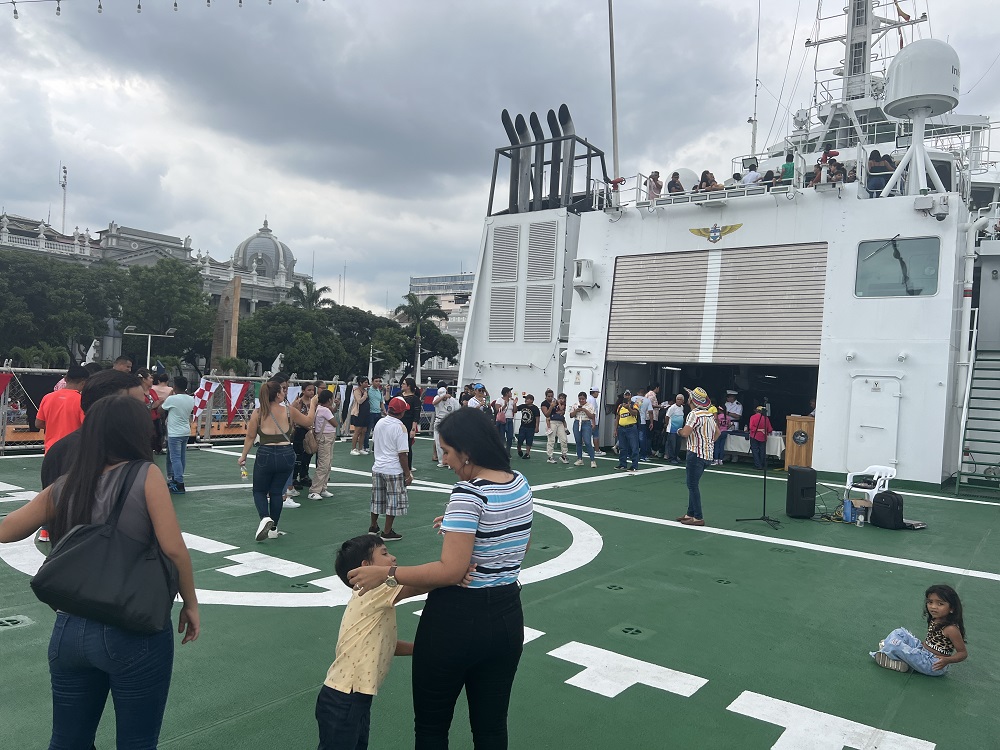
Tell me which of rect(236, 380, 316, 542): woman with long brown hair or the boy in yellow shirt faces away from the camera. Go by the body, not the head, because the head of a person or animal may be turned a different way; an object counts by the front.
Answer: the woman with long brown hair

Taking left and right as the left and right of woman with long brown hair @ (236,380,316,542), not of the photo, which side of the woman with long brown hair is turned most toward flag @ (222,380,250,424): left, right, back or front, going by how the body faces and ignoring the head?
front

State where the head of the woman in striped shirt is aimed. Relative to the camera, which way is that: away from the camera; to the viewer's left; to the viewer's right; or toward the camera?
to the viewer's left

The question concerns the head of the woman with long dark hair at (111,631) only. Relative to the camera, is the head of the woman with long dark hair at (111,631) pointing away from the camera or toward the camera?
away from the camera

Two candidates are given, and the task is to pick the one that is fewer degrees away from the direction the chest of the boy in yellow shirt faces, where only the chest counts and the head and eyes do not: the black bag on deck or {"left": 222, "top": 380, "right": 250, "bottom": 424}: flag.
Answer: the black bag on deck

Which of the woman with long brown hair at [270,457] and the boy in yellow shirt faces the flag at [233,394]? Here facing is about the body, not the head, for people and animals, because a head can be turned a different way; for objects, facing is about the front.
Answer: the woman with long brown hair

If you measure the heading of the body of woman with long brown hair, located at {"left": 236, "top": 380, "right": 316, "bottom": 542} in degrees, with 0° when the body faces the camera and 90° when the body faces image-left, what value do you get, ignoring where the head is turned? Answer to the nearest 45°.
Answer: approximately 180°

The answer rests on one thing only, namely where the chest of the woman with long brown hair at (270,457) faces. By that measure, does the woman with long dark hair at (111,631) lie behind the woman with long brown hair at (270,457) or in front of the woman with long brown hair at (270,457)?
behind

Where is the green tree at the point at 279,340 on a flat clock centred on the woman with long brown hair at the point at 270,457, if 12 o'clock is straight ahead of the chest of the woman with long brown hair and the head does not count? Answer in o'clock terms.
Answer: The green tree is roughly at 12 o'clock from the woman with long brown hair.

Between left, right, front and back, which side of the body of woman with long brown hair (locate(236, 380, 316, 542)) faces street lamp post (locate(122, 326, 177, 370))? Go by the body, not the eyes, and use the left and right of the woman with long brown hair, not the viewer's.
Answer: front

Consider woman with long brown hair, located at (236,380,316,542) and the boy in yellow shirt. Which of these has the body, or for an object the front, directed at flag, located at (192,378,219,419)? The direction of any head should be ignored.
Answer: the woman with long brown hair

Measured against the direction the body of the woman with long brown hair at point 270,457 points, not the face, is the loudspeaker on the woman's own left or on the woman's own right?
on the woman's own right
